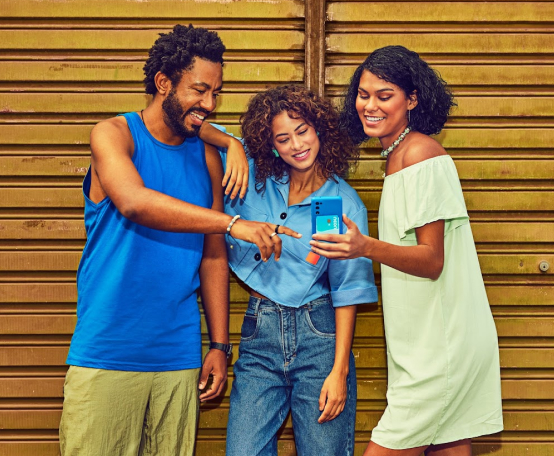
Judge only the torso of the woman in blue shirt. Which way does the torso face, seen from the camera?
toward the camera

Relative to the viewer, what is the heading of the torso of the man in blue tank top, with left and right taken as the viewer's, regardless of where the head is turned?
facing the viewer and to the right of the viewer

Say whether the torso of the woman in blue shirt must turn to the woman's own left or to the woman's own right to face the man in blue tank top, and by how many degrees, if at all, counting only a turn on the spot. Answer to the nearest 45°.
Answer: approximately 90° to the woman's own right

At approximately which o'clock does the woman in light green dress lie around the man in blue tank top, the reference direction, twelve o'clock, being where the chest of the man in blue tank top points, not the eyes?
The woman in light green dress is roughly at 11 o'clock from the man in blue tank top.

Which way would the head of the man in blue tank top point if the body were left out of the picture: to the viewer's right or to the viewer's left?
to the viewer's right

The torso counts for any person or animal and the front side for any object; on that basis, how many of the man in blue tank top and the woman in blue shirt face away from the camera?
0

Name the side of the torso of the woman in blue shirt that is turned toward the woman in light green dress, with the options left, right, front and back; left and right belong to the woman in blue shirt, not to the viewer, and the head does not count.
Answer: left

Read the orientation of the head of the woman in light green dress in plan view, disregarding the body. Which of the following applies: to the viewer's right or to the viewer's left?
to the viewer's left

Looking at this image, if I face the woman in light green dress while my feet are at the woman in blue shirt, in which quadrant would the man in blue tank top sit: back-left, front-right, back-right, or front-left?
back-right
